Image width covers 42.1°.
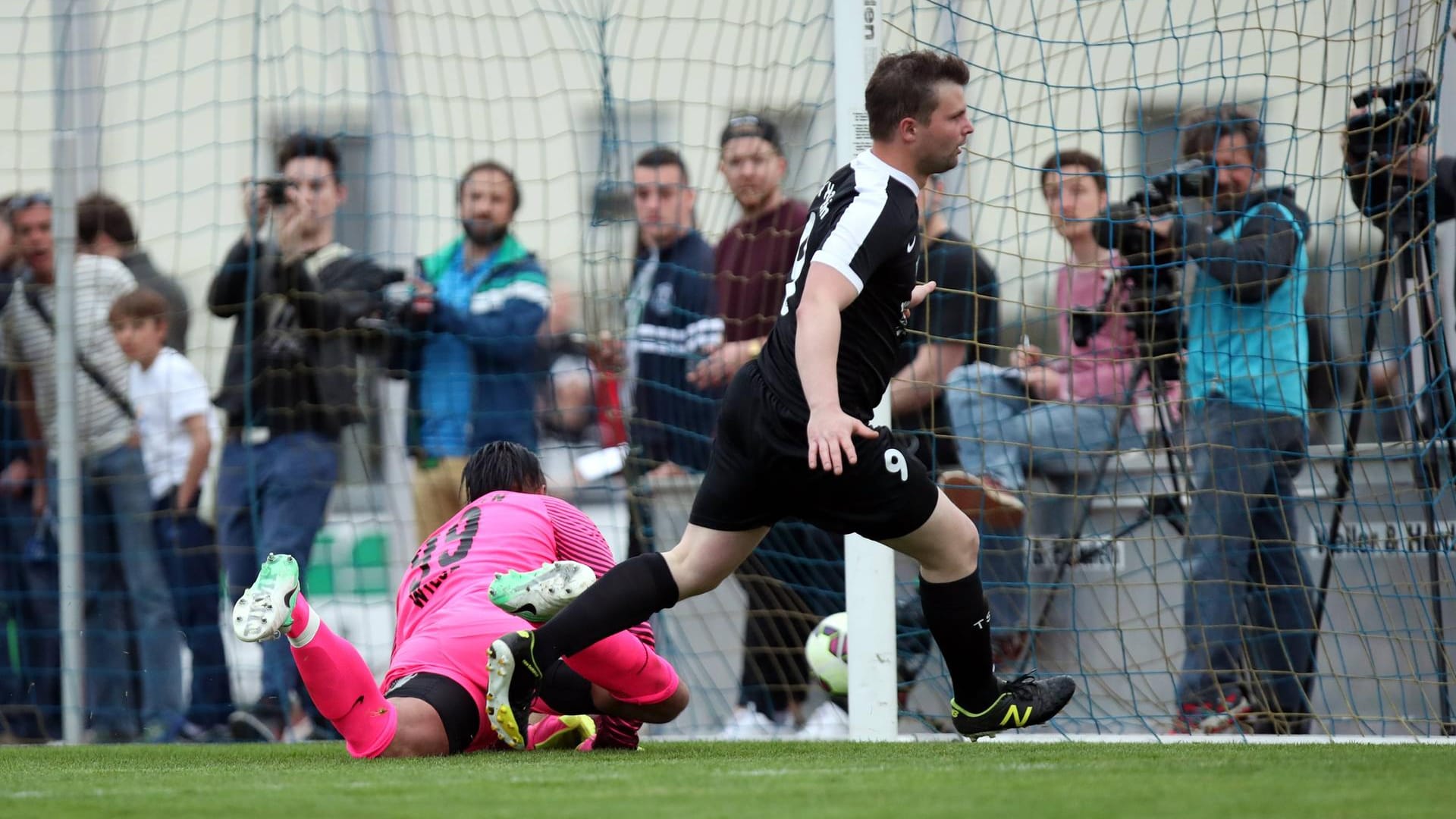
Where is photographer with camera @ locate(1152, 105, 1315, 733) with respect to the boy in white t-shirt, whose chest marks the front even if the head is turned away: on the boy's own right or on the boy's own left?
on the boy's own left

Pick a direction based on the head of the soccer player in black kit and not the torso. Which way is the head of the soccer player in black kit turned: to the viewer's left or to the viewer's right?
to the viewer's right

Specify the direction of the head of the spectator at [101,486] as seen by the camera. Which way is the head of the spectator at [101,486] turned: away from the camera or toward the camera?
toward the camera

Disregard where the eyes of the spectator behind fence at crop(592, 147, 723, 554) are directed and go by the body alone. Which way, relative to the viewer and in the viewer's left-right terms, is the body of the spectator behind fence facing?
facing the viewer and to the left of the viewer

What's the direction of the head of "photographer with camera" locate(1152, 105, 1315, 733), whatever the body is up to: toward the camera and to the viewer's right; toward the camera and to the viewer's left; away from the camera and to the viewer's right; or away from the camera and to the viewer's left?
toward the camera and to the viewer's left

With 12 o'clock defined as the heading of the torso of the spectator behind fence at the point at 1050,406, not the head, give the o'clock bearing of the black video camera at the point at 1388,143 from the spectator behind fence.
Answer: The black video camera is roughly at 8 o'clock from the spectator behind fence.

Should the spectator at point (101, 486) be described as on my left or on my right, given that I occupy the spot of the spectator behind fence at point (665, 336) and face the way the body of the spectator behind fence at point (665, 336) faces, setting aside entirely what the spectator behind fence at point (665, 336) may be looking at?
on my right

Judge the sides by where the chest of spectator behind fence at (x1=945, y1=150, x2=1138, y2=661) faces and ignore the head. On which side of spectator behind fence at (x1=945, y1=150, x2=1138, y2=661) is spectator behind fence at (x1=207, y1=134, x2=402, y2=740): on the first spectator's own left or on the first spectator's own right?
on the first spectator's own right

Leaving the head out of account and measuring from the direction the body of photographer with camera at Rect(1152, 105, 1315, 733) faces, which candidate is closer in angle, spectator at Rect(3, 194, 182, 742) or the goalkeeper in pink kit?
the goalkeeper in pink kit

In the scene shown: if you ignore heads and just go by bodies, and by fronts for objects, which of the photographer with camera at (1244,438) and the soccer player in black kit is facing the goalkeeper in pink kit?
the photographer with camera

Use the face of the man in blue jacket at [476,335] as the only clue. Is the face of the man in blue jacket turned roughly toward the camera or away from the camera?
toward the camera

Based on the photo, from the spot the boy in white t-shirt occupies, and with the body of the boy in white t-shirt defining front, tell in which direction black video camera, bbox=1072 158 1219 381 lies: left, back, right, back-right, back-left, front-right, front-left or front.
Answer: left

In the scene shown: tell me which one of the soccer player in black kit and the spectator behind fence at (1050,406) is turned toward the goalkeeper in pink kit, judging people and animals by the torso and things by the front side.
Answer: the spectator behind fence

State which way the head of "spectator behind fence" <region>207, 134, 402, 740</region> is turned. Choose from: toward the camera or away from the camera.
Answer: toward the camera

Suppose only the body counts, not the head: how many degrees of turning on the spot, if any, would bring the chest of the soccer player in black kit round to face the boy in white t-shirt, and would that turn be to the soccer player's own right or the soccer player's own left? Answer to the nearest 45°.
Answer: approximately 135° to the soccer player's own left

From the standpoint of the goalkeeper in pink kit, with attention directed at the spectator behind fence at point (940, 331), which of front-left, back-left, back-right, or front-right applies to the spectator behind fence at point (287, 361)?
front-left

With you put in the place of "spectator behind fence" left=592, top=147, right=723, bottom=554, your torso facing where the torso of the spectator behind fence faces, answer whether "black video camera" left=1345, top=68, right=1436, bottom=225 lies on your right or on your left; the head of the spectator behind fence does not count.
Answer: on your left
